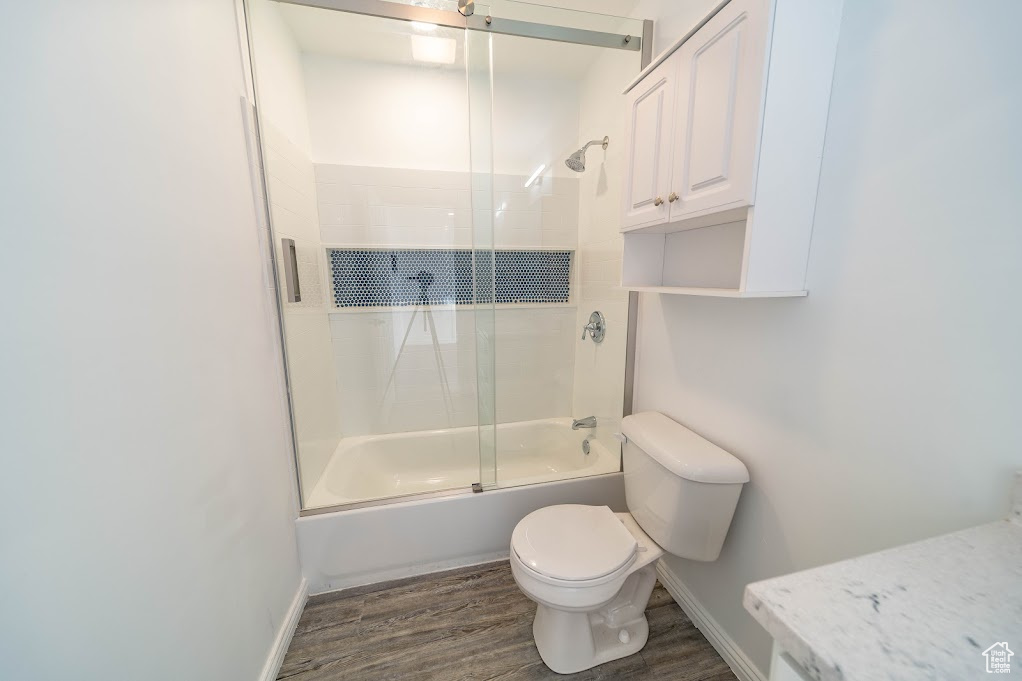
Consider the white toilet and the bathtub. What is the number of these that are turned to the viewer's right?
0

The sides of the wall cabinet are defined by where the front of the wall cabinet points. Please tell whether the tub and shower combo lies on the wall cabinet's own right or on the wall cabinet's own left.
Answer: on the wall cabinet's own right

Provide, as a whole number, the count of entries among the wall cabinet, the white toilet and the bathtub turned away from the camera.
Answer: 0

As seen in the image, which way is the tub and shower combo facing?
toward the camera

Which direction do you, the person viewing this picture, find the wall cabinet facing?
facing the viewer and to the left of the viewer

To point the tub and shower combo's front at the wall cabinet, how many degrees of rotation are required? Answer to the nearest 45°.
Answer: approximately 45° to its left

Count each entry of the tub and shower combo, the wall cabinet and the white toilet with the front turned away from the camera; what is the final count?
0

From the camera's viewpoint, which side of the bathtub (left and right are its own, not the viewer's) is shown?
front

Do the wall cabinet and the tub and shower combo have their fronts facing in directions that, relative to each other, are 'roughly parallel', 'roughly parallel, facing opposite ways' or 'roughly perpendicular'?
roughly perpendicular

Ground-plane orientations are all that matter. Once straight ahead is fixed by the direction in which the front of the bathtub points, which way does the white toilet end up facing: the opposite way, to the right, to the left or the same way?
to the right

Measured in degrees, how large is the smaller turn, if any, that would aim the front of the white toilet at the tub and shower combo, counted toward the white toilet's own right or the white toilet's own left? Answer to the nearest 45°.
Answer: approximately 90° to the white toilet's own right

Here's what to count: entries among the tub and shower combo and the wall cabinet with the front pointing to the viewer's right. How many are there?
0
